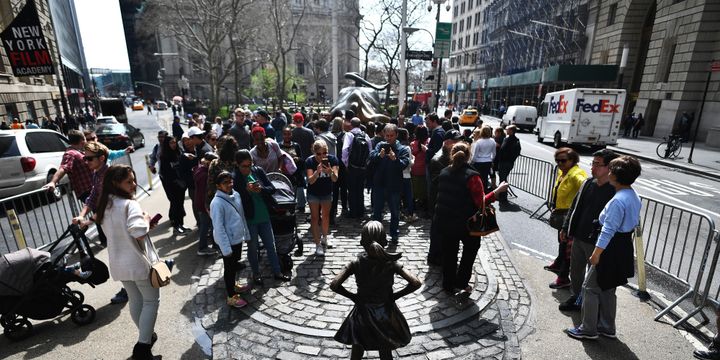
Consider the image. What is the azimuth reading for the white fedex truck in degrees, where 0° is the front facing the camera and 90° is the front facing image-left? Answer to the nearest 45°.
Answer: approximately 135°

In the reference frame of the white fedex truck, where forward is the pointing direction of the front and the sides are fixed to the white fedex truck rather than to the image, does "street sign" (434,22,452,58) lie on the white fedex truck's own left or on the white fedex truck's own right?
on the white fedex truck's own left

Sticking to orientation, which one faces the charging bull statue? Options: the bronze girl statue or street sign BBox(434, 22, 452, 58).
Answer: the bronze girl statue

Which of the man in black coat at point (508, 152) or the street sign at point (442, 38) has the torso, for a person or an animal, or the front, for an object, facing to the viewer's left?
the man in black coat

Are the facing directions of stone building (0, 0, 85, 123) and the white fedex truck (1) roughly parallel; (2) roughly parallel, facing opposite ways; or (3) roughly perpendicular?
roughly perpendicular

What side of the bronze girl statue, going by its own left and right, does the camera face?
back

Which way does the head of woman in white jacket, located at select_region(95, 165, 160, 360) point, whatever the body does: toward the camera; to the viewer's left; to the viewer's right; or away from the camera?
to the viewer's right
